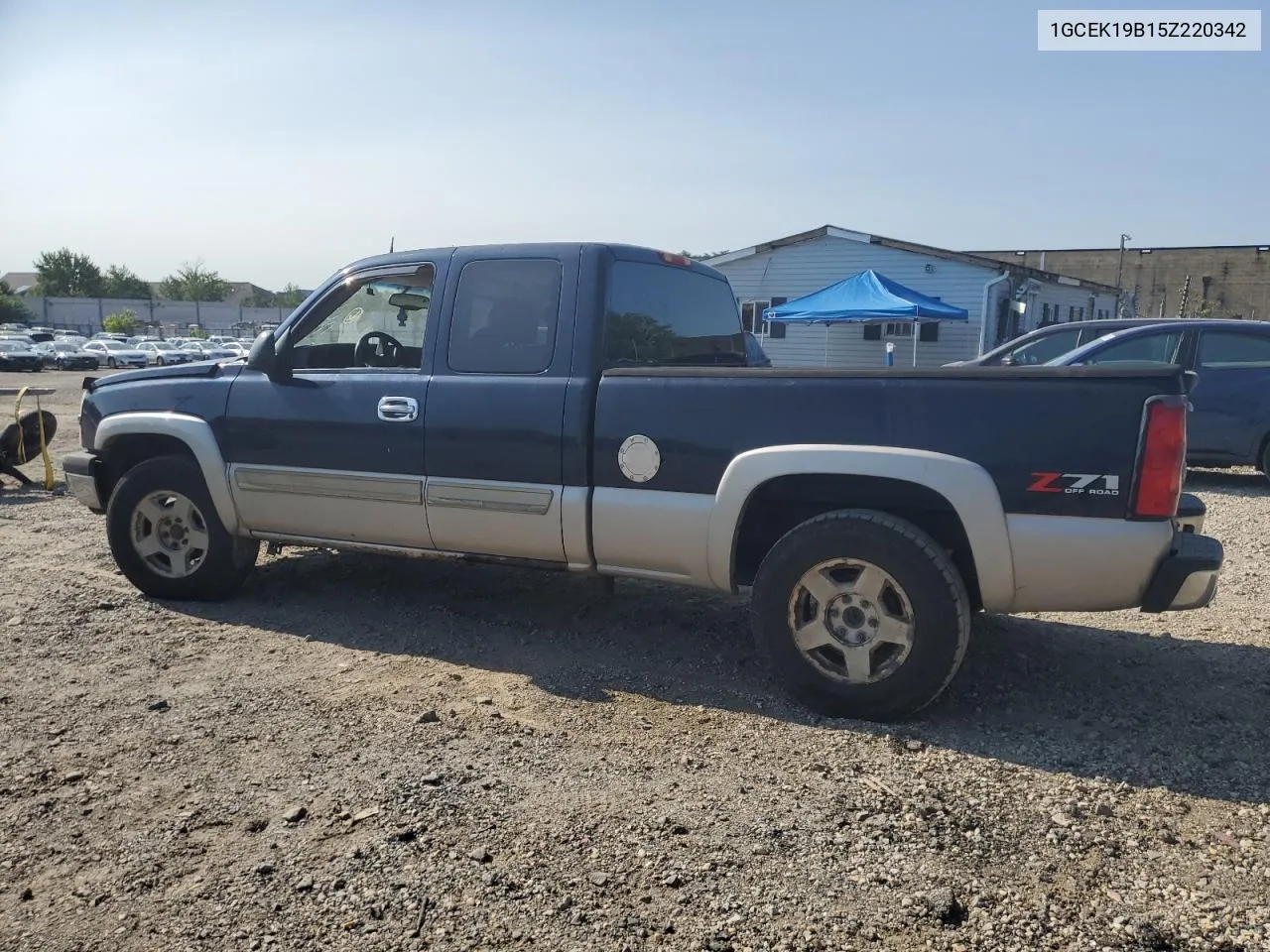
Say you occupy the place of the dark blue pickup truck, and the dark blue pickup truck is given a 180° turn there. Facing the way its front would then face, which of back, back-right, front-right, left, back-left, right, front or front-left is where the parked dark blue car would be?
left

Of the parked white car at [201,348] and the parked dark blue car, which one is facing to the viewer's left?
the parked dark blue car

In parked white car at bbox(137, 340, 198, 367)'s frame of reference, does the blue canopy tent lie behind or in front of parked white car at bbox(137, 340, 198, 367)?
in front

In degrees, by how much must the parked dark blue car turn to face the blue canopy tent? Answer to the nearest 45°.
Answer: approximately 45° to its right

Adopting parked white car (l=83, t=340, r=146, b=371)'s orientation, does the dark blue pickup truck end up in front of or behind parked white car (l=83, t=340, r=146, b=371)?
in front

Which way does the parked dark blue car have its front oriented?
to the viewer's left
